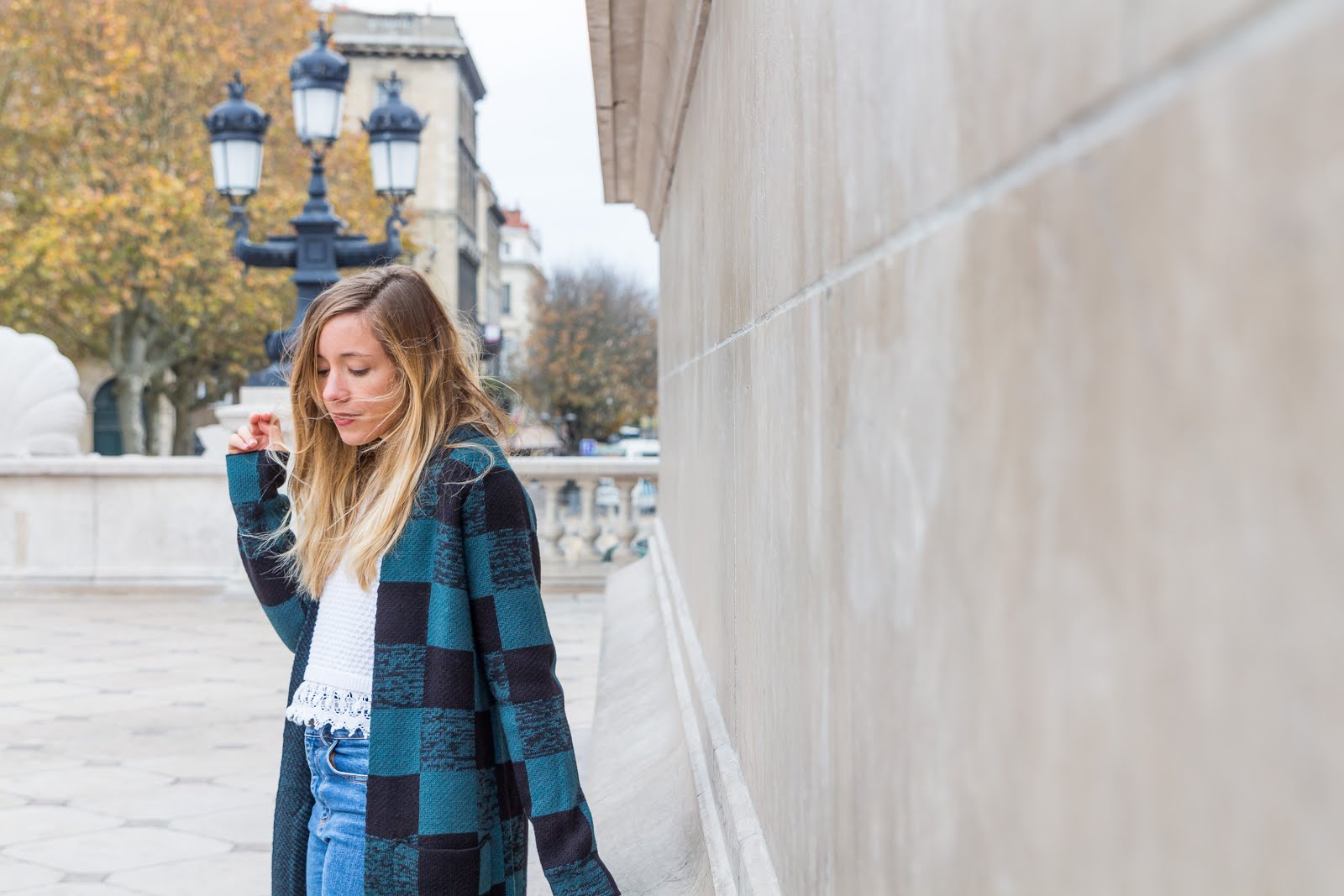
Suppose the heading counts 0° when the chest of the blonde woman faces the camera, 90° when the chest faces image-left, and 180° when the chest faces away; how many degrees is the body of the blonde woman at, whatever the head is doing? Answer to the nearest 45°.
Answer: approximately 45°

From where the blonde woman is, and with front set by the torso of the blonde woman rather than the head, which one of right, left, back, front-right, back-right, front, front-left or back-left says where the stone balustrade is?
back-right

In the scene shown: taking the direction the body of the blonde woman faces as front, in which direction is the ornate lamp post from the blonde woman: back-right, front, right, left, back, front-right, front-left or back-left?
back-right

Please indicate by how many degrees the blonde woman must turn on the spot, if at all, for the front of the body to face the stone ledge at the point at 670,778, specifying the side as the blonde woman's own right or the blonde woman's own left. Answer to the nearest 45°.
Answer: approximately 180°

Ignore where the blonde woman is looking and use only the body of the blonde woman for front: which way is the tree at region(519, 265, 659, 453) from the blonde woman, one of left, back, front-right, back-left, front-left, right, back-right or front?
back-right

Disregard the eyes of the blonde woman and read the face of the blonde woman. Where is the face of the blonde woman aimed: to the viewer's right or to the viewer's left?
to the viewer's left

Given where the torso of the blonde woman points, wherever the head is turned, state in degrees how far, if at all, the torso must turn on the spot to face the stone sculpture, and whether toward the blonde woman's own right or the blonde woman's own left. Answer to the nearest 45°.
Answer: approximately 135° to the blonde woman's own right

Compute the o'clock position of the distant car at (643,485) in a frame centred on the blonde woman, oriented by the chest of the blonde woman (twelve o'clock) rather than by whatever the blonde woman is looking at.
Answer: The distant car is roughly at 5 o'clock from the blonde woman.
